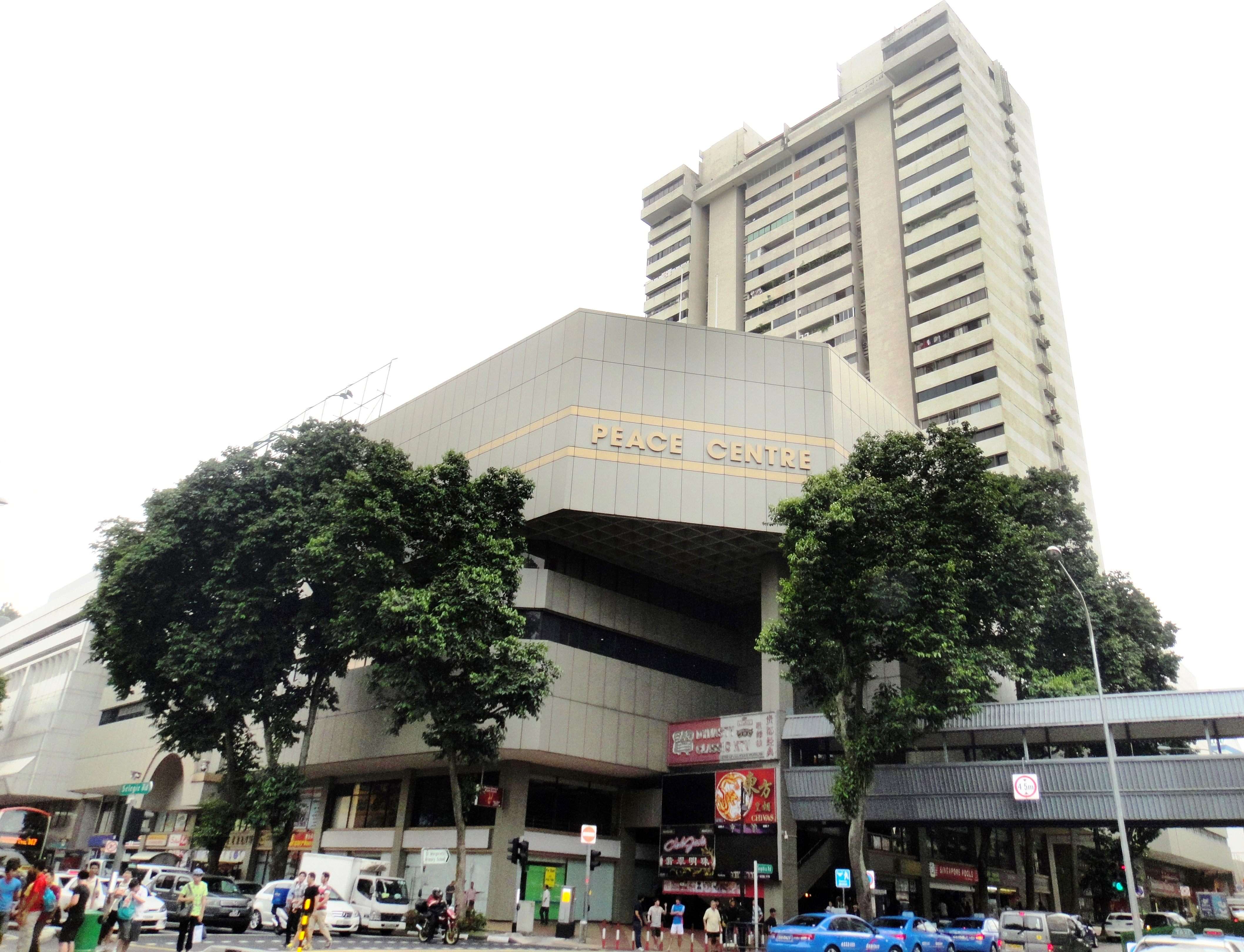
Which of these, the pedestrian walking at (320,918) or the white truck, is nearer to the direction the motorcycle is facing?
the pedestrian walking

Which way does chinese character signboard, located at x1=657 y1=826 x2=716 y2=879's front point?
toward the camera

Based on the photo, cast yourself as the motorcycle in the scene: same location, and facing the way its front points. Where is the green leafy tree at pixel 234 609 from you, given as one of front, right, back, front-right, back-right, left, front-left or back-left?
back

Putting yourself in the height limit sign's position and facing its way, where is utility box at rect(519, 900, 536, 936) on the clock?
The utility box is roughly at 3 o'clock from the height limit sign.

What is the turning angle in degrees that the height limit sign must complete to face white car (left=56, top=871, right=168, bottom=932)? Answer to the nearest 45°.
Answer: approximately 45° to its right

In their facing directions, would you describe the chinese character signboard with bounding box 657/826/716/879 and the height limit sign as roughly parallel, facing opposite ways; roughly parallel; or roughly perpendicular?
roughly parallel

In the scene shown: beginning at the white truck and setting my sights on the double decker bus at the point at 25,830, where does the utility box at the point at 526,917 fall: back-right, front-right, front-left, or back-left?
back-right

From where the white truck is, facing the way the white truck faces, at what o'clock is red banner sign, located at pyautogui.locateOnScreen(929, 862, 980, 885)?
The red banner sign is roughly at 10 o'clock from the white truck.

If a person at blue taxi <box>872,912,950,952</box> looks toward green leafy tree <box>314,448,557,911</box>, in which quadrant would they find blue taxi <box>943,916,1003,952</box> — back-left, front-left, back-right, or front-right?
back-right

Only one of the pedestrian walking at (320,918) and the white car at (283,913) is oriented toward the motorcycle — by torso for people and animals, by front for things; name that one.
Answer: the white car

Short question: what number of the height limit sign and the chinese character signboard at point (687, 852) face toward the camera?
2

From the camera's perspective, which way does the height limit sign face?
toward the camera

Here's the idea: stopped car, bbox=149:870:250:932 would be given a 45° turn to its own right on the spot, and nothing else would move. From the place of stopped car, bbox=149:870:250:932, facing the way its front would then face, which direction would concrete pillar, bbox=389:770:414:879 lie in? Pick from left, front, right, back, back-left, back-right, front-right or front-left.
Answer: back-left
